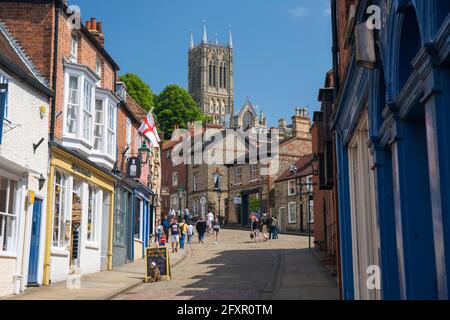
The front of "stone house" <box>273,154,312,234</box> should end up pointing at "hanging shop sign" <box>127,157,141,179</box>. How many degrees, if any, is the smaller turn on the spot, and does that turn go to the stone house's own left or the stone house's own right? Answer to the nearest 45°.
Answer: approximately 45° to the stone house's own left

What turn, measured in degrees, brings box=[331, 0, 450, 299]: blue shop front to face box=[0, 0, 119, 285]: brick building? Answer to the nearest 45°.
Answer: approximately 45° to its right

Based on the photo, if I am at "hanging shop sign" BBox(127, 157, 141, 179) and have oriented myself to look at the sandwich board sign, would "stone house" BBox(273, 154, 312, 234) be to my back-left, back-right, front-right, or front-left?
back-left

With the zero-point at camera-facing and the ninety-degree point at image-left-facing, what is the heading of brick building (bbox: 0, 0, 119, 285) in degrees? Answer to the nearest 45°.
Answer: approximately 315°

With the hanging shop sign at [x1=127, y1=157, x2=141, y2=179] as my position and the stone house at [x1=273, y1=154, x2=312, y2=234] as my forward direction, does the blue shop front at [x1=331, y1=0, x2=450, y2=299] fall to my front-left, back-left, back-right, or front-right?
back-right

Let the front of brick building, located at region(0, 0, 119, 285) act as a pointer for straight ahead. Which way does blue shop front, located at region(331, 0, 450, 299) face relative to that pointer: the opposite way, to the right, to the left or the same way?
the opposite way

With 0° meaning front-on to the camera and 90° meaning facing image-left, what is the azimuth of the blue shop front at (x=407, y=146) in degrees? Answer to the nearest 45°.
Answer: approximately 90°

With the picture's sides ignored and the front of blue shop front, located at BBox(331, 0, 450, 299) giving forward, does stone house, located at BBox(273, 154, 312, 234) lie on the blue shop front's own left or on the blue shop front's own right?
on the blue shop front's own right

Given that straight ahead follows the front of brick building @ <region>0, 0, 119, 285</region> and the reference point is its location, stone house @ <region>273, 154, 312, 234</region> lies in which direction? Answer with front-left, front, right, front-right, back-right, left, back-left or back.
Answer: left

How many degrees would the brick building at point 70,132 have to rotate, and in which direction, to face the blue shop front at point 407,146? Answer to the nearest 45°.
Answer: approximately 45° to its right

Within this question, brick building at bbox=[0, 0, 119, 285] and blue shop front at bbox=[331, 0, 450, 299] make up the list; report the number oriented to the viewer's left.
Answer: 1

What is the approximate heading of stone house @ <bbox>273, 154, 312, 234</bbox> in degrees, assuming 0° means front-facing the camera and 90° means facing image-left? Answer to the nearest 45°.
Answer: approximately 45°
